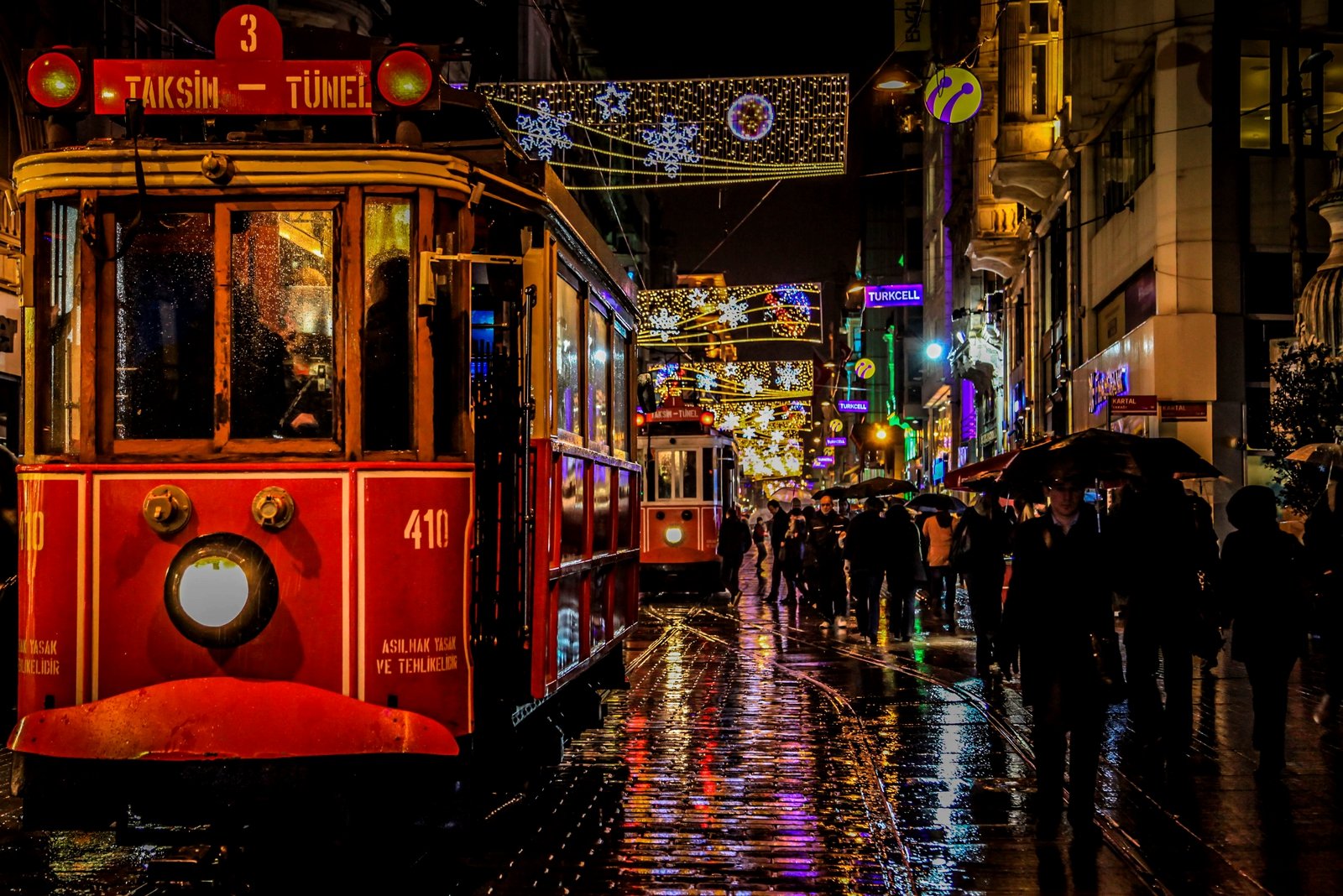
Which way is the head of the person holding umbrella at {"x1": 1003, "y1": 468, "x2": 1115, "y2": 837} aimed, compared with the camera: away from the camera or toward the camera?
toward the camera

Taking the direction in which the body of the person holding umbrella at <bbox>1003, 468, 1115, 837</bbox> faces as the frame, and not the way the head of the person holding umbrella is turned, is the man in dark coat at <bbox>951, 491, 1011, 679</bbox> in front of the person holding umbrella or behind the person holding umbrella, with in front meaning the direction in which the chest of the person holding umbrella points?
behind

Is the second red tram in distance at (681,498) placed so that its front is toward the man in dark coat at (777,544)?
no

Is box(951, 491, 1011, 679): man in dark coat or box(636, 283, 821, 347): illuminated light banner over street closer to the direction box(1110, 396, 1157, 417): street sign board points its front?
the man in dark coat

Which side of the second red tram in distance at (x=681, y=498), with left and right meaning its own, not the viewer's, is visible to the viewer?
front

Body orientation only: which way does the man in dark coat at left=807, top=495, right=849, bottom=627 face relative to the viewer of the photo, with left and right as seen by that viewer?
facing the viewer

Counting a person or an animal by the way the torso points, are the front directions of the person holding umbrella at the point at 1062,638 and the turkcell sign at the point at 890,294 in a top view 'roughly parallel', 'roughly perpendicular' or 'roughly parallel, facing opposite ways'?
roughly parallel

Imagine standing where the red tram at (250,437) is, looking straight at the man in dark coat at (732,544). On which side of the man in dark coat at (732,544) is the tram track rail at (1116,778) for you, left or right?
right

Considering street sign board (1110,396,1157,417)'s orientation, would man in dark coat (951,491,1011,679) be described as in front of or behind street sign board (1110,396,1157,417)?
in front

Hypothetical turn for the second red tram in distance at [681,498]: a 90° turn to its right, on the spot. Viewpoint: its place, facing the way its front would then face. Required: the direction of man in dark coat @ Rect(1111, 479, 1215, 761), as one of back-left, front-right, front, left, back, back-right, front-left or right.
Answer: left

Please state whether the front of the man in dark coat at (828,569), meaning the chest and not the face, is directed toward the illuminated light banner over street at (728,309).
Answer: no

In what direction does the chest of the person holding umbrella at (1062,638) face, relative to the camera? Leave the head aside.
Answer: toward the camera

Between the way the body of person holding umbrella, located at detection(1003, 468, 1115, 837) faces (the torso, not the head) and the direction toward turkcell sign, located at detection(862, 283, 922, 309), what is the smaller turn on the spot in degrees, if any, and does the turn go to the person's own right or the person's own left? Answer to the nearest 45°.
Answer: approximately 180°
